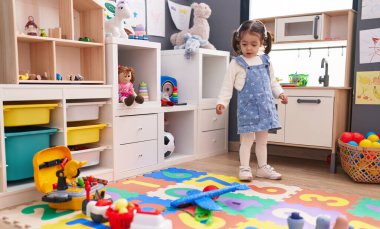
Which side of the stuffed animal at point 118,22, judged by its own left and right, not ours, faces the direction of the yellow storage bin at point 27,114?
right

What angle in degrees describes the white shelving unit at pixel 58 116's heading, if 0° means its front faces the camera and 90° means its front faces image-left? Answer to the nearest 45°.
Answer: approximately 315°

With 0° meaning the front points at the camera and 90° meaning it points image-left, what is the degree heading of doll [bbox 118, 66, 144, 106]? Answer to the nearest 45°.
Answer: approximately 315°

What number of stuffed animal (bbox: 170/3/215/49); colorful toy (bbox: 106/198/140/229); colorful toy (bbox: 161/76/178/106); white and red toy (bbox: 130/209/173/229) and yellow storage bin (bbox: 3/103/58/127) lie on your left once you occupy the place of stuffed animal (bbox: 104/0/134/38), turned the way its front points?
2

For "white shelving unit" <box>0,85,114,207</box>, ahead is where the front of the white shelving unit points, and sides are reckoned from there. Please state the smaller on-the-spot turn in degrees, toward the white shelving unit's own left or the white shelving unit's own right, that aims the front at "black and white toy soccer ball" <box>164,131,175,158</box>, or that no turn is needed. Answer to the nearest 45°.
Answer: approximately 90° to the white shelving unit's own left

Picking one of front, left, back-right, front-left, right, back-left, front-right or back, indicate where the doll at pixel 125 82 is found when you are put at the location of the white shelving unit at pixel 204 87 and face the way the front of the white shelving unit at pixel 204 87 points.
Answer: right

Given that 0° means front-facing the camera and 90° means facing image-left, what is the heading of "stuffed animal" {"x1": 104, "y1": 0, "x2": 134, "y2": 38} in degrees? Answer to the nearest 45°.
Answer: approximately 315°

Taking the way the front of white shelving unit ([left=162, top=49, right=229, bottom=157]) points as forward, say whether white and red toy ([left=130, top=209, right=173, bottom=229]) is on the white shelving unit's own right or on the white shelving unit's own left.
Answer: on the white shelving unit's own right
